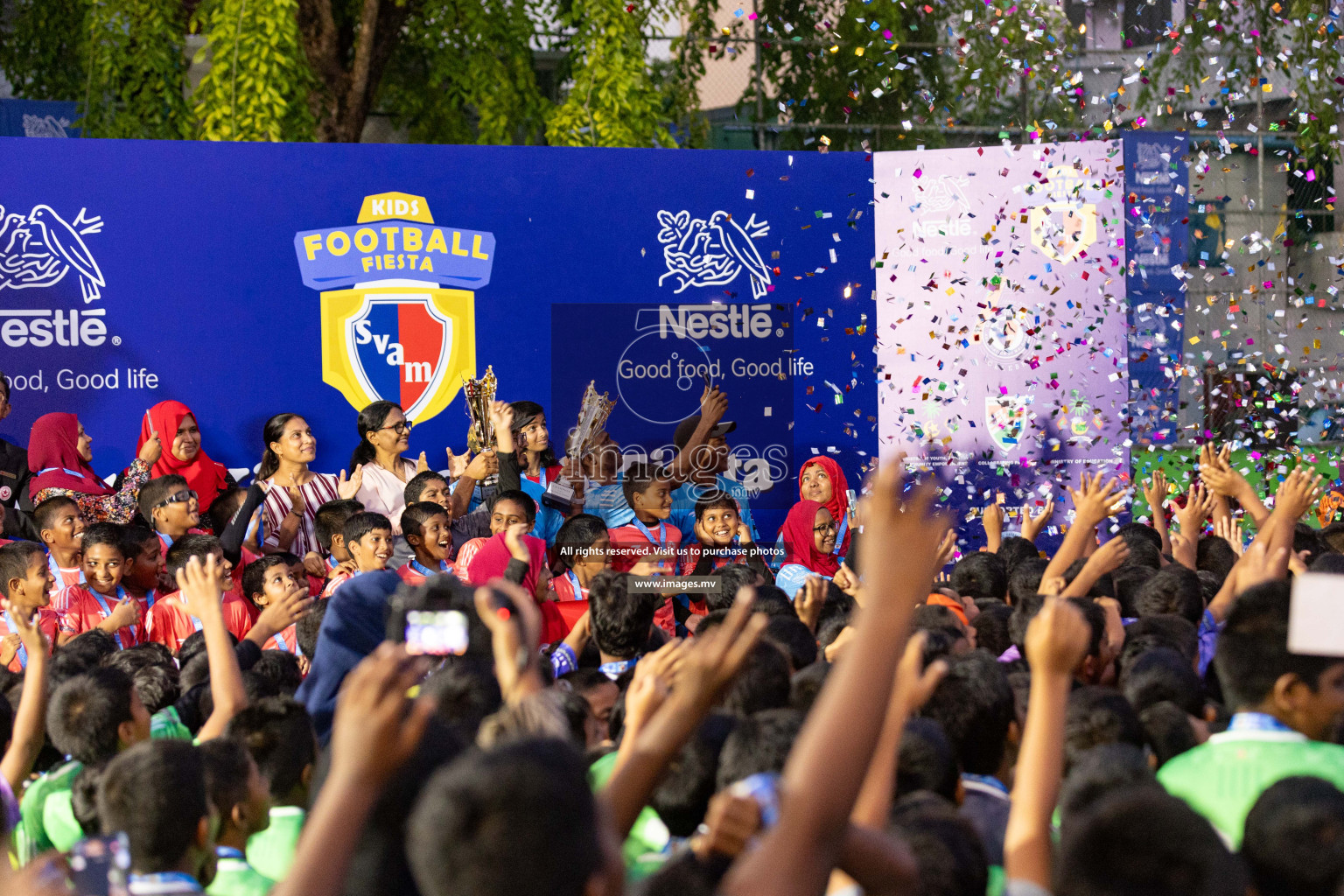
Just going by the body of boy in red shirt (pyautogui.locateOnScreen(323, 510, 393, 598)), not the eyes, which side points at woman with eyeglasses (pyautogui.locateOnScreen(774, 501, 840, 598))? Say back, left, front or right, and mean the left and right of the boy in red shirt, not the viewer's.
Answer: left

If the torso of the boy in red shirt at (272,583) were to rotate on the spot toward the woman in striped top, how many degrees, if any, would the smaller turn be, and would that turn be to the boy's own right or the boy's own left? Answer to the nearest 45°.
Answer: approximately 135° to the boy's own left

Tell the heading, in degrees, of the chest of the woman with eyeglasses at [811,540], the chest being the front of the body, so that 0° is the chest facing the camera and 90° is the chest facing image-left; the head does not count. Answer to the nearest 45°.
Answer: approximately 315°

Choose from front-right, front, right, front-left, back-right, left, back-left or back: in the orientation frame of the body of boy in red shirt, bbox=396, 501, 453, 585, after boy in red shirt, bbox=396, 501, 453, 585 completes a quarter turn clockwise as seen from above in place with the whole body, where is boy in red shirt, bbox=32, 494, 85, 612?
front-right

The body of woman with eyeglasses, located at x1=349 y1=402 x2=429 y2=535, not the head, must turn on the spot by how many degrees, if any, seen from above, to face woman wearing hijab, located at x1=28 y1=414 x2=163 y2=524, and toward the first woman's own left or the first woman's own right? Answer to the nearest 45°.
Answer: approximately 135° to the first woman's own right

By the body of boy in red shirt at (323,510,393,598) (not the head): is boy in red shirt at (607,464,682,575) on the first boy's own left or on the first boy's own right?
on the first boy's own left

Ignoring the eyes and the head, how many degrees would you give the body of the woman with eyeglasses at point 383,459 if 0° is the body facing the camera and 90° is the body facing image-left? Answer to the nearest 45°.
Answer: approximately 315°

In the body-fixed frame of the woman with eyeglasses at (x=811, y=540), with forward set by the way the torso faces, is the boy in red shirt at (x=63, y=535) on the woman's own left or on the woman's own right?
on the woman's own right

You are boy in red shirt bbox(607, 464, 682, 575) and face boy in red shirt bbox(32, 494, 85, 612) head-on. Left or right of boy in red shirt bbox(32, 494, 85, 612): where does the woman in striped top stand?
right
